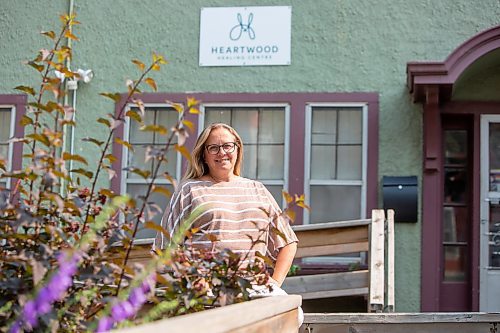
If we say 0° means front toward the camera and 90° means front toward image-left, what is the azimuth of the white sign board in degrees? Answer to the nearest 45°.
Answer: approximately 0°

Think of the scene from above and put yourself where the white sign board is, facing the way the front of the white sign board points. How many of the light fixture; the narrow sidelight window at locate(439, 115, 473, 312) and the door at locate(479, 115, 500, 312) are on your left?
2

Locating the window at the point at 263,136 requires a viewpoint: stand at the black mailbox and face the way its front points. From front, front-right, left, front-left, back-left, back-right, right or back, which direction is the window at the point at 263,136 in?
right

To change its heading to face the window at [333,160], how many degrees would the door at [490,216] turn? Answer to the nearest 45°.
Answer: approximately 90° to its right

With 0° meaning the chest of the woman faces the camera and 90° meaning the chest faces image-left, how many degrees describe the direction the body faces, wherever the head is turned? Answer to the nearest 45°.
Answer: approximately 0°

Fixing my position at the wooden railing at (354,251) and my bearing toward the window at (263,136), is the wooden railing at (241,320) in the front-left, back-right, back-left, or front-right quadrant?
back-left

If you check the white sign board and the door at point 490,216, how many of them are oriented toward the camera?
2

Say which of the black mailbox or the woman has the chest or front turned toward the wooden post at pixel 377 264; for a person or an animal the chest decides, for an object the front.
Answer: the black mailbox
